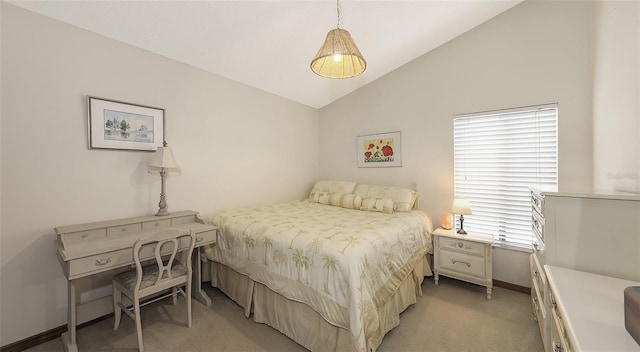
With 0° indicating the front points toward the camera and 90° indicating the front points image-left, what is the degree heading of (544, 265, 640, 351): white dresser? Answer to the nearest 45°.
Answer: approximately 90°

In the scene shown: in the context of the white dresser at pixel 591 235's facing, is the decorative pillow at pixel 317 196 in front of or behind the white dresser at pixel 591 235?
in front

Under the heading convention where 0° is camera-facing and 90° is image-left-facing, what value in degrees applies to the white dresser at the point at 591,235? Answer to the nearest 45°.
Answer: approximately 90°

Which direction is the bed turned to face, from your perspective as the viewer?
facing the viewer and to the left of the viewer

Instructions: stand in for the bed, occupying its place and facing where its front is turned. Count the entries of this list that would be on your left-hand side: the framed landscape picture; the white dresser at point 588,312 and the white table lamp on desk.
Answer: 1

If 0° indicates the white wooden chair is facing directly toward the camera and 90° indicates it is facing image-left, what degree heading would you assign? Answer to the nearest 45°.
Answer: approximately 135°

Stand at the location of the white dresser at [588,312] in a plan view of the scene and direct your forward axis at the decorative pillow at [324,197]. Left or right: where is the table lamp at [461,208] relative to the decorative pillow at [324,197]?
right

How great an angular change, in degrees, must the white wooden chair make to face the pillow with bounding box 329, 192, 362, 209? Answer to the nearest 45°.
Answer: approximately 135° to its right
